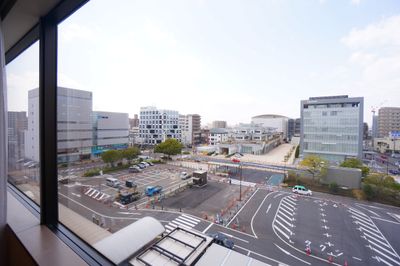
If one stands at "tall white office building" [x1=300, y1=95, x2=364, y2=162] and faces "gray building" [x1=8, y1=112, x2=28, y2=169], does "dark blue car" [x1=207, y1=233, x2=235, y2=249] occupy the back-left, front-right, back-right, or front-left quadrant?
front-left

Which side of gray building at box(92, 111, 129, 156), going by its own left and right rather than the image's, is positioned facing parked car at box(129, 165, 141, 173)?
front

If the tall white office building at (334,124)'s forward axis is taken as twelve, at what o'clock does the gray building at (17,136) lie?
The gray building is roughly at 2 o'clock from the tall white office building.

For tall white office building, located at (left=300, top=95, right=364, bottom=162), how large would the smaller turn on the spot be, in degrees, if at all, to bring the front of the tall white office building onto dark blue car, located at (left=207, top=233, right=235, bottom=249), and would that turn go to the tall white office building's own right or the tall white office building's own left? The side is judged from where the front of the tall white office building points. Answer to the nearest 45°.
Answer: approximately 45° to the tall white office building's own right

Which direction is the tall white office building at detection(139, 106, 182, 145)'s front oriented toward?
toward the camera

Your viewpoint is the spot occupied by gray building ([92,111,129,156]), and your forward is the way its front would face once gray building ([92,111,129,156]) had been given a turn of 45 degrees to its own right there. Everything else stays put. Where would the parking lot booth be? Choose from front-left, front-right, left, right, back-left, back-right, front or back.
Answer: front-left

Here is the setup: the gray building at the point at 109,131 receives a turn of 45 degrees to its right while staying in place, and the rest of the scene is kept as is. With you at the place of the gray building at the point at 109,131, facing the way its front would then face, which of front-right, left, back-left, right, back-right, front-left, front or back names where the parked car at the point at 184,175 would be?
front-left

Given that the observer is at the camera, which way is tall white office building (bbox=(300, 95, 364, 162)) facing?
facing the viewer

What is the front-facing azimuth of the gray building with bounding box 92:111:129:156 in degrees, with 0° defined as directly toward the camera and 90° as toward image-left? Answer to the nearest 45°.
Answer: approximately 315°

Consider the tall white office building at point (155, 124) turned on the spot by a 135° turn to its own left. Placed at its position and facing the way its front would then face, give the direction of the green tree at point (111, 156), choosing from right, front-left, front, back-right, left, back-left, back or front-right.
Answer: back

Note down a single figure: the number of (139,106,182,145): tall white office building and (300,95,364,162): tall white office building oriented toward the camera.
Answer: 2

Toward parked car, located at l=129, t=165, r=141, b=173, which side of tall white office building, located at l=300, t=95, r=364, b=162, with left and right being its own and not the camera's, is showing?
right

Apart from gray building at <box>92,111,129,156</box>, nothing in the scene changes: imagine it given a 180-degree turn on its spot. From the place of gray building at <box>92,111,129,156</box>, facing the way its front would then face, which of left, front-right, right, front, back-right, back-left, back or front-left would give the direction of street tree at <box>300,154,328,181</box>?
back-right
